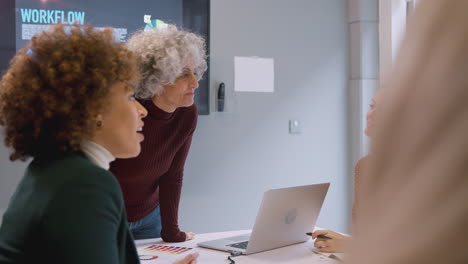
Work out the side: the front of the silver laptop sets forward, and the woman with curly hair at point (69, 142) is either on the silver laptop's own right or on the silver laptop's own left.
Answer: on the silver laptop's own left

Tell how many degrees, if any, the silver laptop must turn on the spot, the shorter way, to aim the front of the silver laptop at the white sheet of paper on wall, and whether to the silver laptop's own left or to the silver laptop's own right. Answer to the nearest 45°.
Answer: approximately 45° to the silver laptop's own right

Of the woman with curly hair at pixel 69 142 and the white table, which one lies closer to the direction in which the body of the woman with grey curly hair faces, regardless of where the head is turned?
the white table

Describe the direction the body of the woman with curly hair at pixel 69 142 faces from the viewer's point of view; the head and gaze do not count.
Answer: to the viewer's right

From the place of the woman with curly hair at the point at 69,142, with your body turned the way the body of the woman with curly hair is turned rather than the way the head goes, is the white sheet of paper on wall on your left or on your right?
on your left

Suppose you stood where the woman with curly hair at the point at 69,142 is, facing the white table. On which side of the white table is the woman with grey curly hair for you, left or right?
left

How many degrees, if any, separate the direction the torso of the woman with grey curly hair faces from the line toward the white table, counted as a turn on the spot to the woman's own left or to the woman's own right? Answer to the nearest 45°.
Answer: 0° — they already face it

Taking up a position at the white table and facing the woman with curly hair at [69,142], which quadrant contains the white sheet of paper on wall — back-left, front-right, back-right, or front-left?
back-right

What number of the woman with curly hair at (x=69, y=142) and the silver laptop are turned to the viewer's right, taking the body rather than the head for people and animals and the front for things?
1
